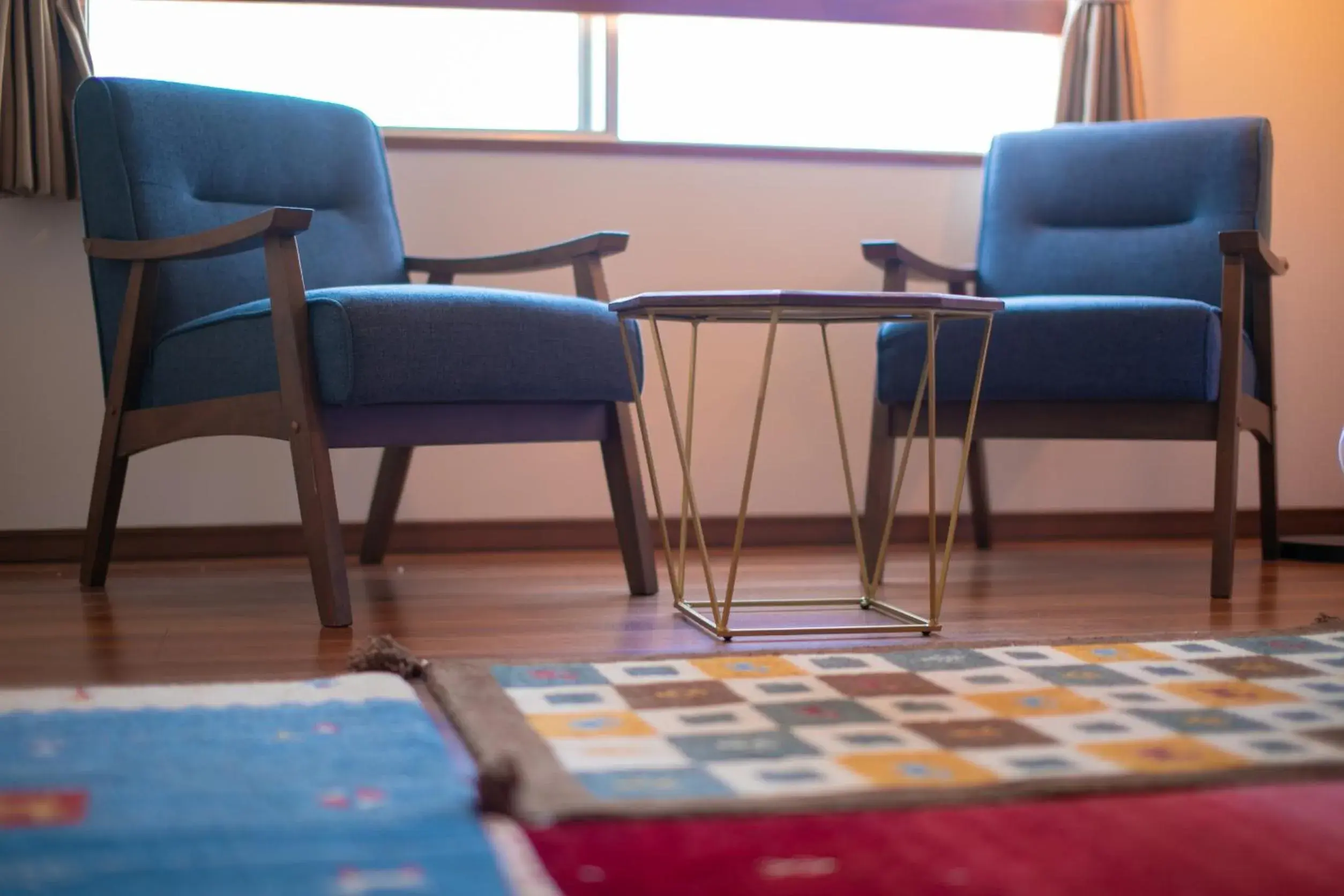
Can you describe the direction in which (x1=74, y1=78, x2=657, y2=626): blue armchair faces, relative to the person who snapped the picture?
facing the viewer and to the right of the viewer

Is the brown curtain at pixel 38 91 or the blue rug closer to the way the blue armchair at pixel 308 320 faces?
the blue rug

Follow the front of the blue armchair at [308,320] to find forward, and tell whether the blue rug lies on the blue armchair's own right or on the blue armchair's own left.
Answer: on the blue armchair's own right

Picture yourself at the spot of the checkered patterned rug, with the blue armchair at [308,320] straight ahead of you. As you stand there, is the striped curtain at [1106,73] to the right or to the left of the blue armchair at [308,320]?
right

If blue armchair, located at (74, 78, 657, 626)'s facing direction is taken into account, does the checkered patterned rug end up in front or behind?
in front

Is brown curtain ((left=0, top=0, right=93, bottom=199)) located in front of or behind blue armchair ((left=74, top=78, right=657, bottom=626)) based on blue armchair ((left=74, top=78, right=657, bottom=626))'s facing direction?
behind
